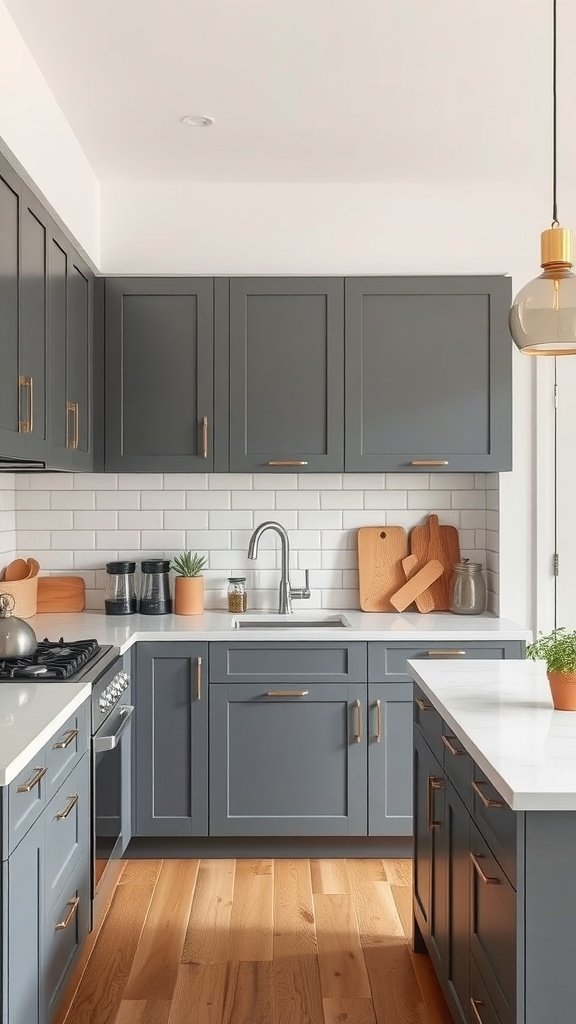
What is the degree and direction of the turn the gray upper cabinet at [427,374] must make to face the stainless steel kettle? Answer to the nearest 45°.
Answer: approximately 45° to its right

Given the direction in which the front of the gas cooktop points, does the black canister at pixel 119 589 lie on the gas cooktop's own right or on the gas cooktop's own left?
on the gas cooktop's own left

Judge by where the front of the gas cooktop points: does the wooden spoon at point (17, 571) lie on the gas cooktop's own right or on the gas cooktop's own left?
on the gas cooktop's own left

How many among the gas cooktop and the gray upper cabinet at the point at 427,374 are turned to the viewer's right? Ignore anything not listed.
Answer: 1

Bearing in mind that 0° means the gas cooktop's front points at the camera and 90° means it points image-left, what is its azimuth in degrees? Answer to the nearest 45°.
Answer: approximately 270°

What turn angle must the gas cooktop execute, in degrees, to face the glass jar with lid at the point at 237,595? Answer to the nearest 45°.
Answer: approximately 45° to its left

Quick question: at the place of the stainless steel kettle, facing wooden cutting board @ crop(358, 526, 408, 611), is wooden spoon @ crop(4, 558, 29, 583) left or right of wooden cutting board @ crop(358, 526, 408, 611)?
left

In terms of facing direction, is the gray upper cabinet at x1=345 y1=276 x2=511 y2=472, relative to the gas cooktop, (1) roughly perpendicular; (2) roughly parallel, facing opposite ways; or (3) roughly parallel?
roughly perpendicular

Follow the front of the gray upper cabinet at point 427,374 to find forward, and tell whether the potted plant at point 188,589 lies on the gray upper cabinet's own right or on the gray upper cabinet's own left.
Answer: on the gray upper cabinet's own right

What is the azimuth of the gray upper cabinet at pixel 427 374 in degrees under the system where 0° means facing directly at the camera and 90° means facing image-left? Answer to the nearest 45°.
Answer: approximately 0°
